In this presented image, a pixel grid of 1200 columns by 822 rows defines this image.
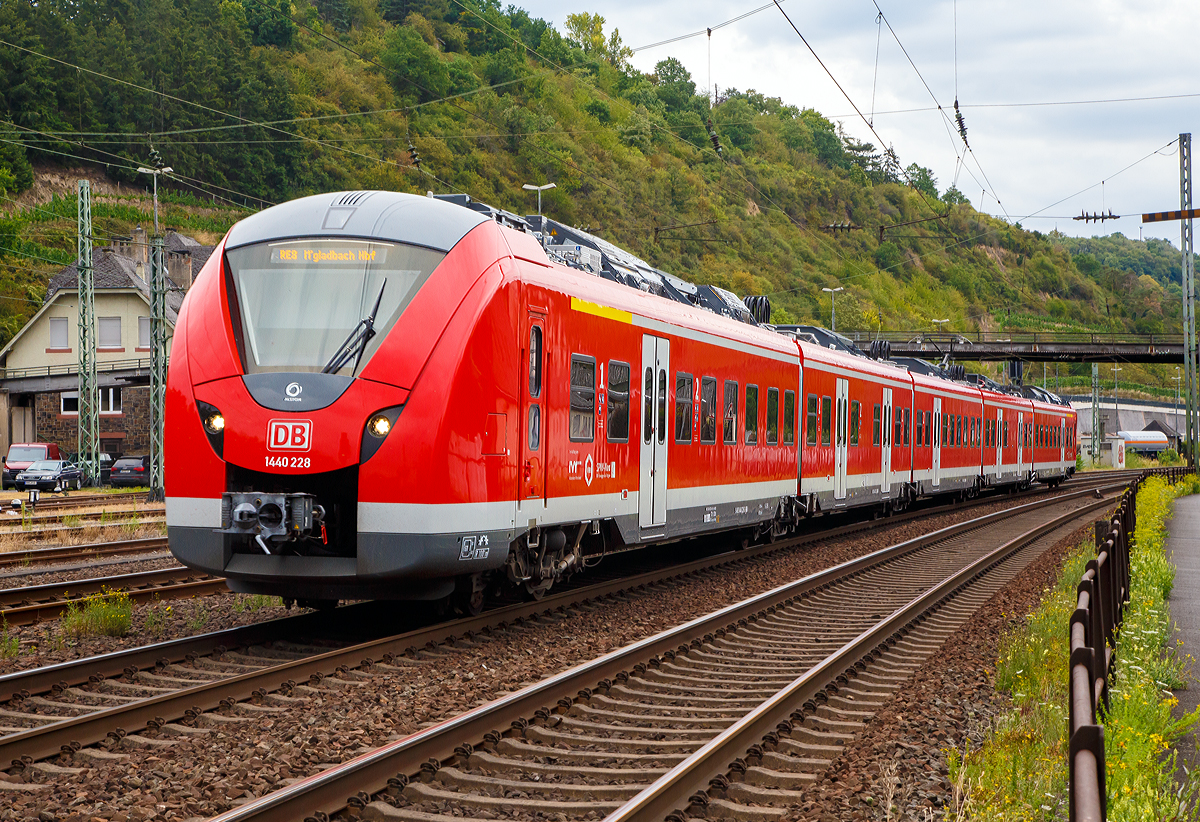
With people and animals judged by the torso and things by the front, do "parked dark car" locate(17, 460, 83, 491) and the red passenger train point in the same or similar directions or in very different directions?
same or similar directions

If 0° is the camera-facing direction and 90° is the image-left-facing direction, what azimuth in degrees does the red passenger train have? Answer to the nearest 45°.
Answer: approximately 45°

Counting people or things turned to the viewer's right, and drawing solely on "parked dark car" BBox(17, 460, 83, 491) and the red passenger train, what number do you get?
0

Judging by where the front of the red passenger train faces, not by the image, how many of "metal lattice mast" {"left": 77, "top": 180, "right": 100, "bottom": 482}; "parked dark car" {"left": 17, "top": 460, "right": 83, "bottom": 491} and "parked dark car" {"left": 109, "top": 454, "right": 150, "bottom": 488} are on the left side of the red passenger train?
0

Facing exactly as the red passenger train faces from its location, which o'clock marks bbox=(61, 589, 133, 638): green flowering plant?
The green flowering plant is roughly at 12 o'clock from the red passenger train.

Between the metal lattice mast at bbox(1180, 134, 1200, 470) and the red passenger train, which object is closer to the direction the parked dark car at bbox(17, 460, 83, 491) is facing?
the red passenger train

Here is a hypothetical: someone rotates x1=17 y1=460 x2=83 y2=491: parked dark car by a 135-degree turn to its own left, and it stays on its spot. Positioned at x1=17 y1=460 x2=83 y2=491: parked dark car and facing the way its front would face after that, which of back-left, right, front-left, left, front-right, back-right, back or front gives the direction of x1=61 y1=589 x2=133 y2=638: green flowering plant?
right

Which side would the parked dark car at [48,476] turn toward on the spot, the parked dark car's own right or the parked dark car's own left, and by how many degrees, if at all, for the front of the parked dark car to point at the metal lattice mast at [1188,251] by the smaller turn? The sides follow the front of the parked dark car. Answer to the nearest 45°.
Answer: approximately 135° to the parked dark car's own left

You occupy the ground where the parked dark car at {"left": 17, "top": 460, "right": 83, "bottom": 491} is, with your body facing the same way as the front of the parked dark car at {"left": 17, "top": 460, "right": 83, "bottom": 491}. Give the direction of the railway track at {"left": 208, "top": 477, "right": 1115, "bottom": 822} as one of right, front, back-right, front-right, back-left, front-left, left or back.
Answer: front-left

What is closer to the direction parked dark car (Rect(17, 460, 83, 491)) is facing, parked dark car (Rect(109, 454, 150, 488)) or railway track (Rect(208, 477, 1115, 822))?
the railway track

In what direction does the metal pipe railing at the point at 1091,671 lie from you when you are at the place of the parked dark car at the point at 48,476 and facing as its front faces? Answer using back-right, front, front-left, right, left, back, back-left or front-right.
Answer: front-left

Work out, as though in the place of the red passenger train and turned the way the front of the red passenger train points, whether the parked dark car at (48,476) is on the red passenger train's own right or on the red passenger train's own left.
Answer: on the red passenger train's own right

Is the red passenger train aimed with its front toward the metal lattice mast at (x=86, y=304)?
no

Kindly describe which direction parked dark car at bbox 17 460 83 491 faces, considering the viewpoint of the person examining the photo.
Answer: facing the viewer and to the left of the viewer

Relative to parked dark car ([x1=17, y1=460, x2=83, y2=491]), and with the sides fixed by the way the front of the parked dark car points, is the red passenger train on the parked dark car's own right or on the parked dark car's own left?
on the parked dark car's own left

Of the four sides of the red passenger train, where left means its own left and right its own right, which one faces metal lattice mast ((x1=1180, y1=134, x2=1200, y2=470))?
back
